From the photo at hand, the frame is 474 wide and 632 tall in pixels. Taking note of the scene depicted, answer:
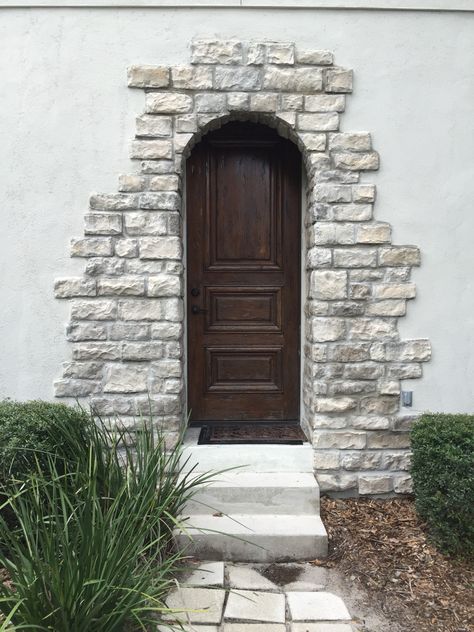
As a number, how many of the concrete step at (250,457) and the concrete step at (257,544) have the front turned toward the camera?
2

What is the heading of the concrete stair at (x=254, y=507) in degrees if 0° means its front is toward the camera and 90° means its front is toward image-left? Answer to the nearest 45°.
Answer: approximately 0°

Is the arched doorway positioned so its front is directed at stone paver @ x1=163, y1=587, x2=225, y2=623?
yes

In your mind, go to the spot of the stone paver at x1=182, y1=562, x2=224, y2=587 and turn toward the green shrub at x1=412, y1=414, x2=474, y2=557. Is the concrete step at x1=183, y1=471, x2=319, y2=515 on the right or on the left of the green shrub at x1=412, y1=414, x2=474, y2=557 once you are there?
left

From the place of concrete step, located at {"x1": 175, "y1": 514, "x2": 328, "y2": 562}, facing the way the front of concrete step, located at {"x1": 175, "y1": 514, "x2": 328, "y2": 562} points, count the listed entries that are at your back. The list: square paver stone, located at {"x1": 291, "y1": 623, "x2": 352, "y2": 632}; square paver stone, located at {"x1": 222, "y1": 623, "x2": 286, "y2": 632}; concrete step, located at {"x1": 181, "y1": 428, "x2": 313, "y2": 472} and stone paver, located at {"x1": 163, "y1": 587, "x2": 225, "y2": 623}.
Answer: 1

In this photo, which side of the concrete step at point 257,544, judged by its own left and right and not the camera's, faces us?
front

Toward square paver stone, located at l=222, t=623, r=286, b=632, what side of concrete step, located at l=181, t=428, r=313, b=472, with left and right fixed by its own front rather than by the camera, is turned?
front

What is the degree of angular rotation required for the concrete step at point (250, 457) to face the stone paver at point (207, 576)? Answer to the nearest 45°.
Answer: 0° — it already faces it

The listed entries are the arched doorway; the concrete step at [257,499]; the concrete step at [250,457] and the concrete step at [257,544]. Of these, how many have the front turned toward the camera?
4

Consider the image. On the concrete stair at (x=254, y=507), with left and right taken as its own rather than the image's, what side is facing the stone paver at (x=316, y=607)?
front

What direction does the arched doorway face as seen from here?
toward the camera

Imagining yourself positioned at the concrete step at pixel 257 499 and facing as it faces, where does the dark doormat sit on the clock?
The dark doormat is roughly at 6 o'clock from the concrete step.
